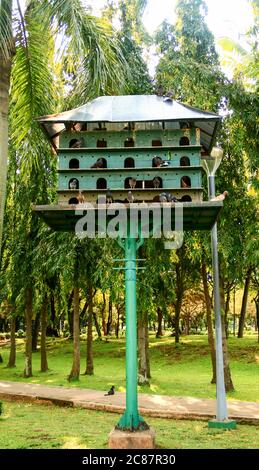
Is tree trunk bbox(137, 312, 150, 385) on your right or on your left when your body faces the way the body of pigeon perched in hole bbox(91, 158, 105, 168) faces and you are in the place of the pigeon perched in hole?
on your left

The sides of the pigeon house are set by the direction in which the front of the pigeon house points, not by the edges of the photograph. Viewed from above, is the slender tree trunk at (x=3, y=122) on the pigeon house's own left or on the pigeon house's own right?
on the pigeon house's own right

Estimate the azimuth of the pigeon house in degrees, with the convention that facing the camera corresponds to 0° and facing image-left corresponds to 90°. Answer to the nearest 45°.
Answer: approximately 0°

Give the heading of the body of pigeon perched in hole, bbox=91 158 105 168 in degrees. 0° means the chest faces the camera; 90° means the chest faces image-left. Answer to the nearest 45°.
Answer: approximately 270°
